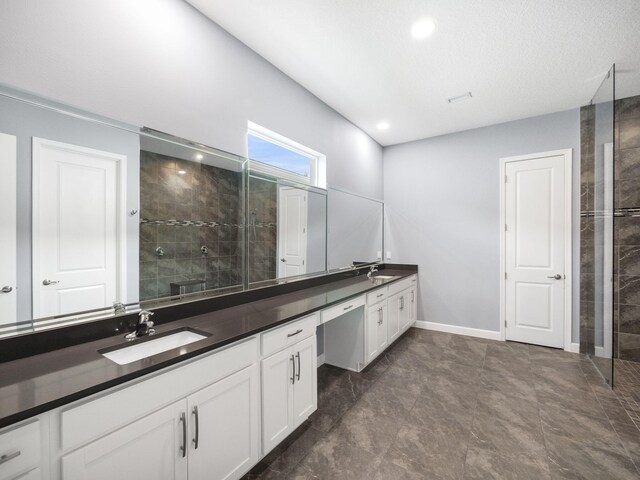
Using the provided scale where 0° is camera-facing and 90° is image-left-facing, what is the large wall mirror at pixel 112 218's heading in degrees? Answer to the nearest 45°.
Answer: approximately 315°

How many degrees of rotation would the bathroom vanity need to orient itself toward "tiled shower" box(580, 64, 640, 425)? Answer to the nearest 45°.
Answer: approximately 45° to its left

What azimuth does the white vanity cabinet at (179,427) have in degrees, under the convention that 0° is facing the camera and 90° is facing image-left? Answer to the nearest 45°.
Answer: approximately 315°
